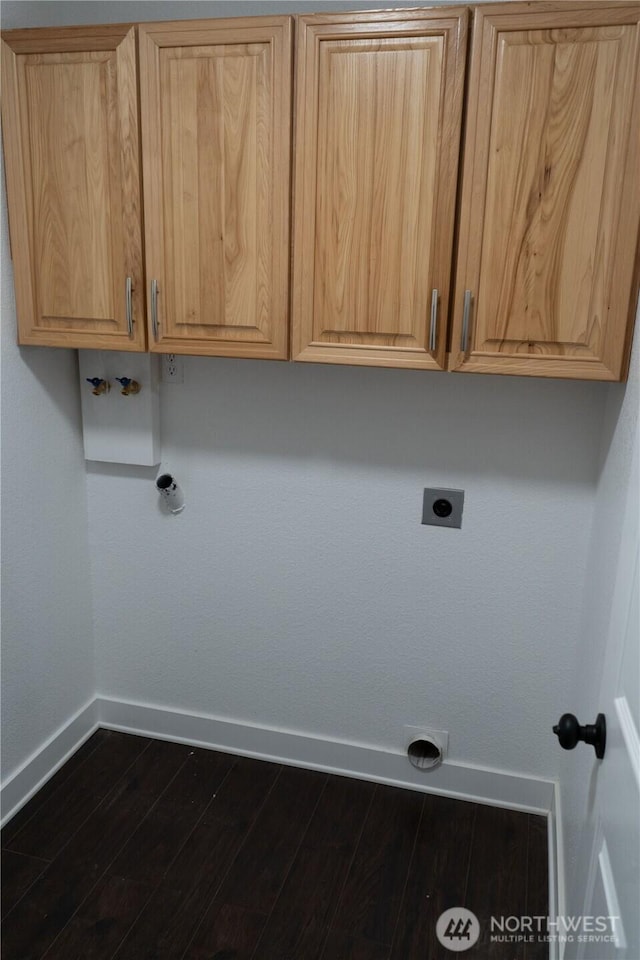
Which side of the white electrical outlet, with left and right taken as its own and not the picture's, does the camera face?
front
